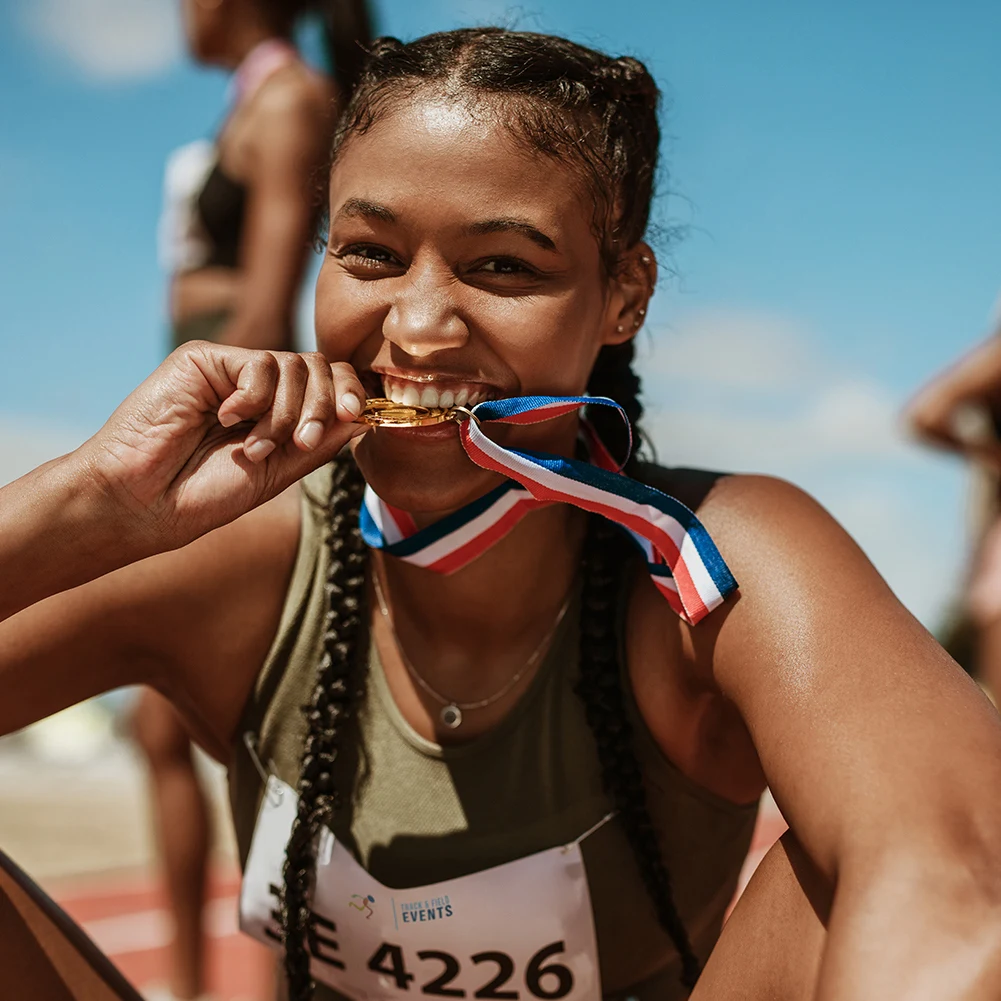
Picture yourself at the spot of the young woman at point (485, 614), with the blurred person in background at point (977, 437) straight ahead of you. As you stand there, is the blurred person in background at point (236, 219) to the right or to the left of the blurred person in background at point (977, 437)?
left

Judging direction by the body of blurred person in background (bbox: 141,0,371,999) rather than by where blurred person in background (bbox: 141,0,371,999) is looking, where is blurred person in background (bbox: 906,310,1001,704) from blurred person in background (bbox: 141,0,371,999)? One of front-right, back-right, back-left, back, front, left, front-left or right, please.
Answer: back

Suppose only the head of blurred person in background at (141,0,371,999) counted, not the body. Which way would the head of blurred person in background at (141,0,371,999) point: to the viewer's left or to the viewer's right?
to the viewer's left

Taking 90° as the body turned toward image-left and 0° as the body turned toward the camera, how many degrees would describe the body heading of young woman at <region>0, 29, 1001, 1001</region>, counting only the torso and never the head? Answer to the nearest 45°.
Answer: approximately 0°

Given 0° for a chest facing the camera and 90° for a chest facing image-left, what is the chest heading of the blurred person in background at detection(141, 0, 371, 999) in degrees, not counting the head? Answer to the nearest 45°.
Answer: approximately 90°

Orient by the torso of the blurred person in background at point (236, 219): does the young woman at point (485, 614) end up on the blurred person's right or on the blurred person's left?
on the blurred person's left

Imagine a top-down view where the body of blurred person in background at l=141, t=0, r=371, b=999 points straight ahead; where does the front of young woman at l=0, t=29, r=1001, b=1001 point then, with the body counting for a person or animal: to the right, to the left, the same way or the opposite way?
to the left

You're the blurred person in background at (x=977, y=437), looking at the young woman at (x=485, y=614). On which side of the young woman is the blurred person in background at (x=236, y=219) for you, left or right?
right

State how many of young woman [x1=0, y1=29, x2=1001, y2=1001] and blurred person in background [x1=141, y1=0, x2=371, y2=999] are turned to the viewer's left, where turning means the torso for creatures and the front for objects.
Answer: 1
